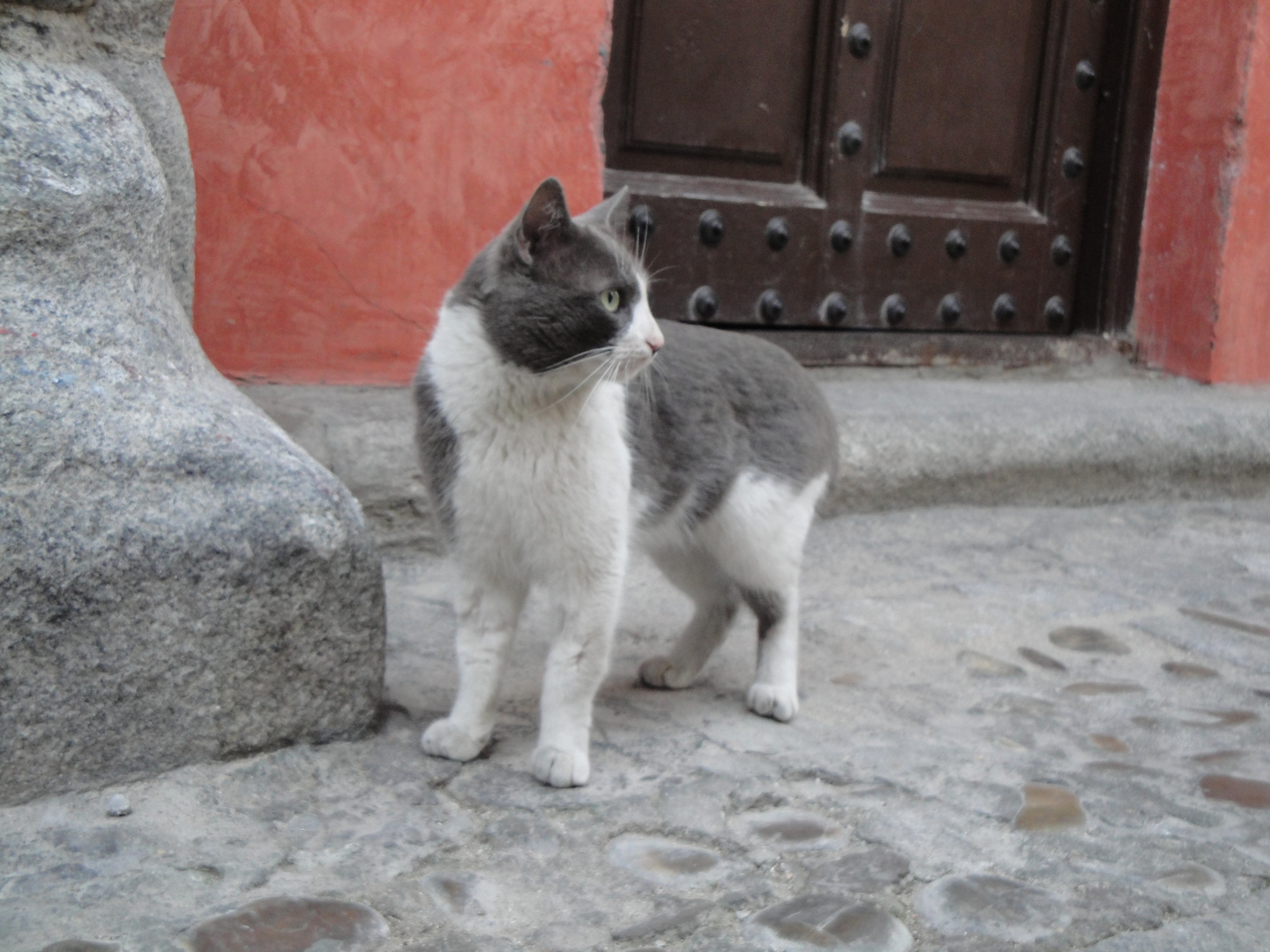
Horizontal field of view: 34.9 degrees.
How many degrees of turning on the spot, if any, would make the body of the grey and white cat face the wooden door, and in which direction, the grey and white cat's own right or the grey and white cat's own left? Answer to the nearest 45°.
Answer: approximately 135° to the grey and white cat's own right

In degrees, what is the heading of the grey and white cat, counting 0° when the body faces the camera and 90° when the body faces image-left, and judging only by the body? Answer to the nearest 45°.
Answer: approximately 45°

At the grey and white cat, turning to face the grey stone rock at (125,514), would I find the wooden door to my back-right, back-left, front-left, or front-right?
back-right
